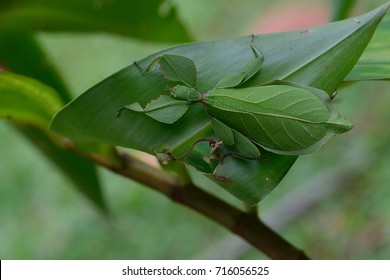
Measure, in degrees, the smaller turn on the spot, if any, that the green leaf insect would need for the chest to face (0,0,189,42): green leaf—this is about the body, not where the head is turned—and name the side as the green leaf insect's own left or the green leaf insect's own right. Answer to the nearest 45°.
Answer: approximately 90° to the green leaf insect's own right

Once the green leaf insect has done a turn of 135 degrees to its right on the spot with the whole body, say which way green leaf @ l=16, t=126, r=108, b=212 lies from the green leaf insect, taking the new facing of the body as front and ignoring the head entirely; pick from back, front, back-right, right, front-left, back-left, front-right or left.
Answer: left

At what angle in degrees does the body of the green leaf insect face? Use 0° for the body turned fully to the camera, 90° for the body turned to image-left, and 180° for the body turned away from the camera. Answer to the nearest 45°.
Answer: approximately 90°

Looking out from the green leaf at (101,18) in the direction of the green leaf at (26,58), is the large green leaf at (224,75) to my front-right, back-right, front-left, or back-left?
back-left
